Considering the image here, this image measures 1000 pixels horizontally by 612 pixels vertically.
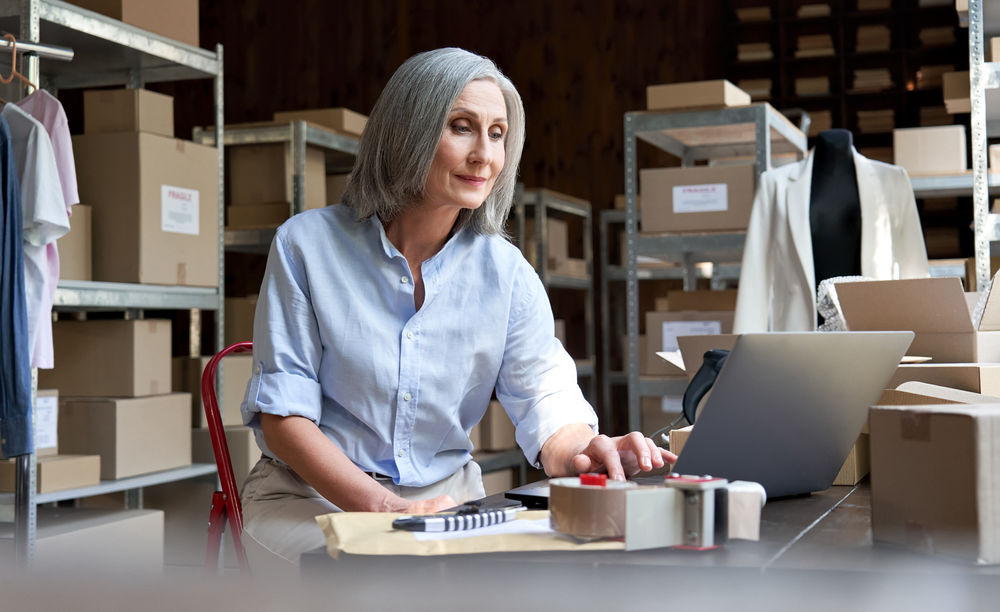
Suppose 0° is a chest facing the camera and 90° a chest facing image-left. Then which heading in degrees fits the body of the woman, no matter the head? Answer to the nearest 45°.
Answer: approximately 315°

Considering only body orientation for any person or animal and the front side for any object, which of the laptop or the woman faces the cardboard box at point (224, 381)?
the laptop

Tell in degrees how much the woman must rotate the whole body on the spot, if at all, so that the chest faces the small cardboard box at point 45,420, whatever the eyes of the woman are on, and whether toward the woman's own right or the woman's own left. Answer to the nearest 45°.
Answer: approximately 180°

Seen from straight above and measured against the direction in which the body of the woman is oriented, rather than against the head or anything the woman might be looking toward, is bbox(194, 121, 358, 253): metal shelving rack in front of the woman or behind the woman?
behind

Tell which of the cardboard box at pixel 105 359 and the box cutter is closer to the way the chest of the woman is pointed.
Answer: the box cutter

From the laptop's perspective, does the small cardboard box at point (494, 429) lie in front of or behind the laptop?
in front

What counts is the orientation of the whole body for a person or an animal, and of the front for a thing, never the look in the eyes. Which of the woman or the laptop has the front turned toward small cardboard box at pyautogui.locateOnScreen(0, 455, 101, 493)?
the laptop

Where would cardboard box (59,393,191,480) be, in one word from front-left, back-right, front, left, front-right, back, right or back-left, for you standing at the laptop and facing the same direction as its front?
front

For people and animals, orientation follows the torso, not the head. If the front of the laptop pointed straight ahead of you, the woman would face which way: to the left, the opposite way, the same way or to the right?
the opposite way

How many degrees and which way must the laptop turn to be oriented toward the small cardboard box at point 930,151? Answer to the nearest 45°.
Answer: approximately 45° to its right

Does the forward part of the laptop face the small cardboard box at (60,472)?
yes

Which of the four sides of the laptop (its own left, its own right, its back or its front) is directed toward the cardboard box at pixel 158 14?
front

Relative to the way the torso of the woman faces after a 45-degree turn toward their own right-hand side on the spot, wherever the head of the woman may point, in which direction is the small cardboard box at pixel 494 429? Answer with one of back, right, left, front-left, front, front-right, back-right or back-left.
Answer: back

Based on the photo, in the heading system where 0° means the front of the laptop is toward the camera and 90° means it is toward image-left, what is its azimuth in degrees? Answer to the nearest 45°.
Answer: approximately 135°

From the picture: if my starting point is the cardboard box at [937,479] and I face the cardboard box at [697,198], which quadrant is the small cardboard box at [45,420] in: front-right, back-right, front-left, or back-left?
front-left

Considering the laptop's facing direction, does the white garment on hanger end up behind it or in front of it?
in front

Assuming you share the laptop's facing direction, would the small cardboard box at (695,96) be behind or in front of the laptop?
in front

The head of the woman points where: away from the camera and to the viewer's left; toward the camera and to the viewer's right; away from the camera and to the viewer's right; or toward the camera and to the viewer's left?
toward the camera and to the viewer's right

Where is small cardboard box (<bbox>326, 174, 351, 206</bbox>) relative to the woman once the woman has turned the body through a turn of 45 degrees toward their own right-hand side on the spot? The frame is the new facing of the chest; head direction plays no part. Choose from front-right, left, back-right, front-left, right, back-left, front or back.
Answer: back

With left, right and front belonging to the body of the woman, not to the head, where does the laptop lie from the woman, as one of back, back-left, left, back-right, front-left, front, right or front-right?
front
